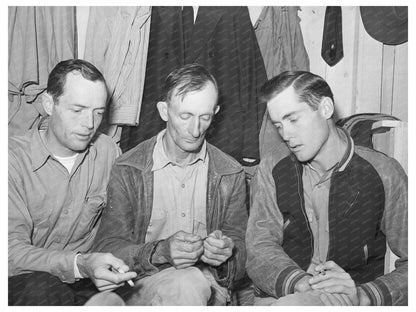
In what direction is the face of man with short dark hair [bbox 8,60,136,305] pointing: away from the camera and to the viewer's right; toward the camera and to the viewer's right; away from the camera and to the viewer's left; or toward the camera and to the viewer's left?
toward the camera and to the viewer's right

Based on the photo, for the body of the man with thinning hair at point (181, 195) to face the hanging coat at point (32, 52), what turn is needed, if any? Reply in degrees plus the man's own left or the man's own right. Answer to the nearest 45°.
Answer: approximately 90° to the man's own right

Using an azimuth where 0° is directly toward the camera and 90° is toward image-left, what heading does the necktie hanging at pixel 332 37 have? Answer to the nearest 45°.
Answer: approximately 0°

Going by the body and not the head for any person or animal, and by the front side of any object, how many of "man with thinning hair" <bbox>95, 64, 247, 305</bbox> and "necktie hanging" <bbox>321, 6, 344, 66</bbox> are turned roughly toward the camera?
2

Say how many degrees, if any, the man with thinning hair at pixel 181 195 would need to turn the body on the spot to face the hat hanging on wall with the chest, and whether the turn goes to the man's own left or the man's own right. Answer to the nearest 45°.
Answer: approximately 90° to the man's own left

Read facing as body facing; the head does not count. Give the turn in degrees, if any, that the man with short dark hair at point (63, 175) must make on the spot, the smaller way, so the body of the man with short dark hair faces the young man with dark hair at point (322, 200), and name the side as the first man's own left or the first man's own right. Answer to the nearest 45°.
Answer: approximately 45° to the first man's own left
